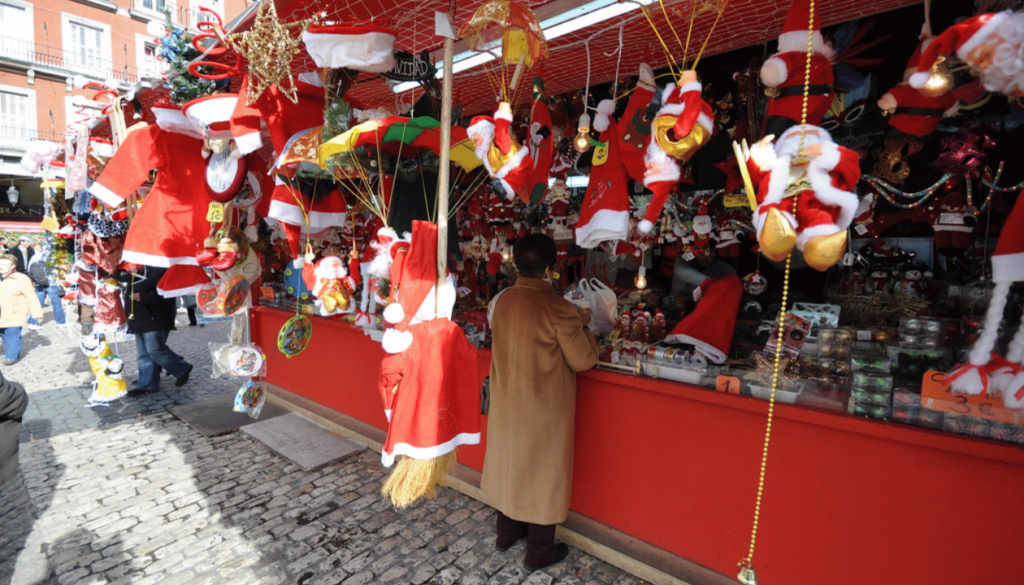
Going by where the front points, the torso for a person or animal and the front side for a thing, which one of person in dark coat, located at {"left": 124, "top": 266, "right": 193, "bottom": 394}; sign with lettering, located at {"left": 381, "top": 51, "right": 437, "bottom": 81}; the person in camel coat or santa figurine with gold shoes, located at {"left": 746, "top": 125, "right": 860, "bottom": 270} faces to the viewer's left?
the person in dark coat

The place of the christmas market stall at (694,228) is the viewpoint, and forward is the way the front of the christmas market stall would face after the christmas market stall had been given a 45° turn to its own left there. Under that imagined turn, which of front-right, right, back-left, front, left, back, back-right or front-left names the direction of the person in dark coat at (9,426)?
right

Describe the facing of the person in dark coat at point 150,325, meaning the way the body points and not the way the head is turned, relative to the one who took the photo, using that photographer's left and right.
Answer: facing to the left of the viewer

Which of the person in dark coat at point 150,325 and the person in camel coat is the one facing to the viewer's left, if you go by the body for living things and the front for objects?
the person in dark coat

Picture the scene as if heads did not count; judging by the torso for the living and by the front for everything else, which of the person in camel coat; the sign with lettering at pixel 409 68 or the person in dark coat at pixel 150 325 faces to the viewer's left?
the person in dark coat
